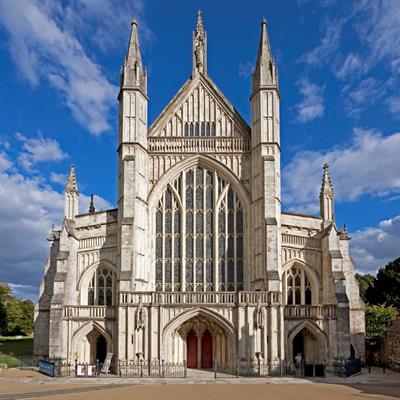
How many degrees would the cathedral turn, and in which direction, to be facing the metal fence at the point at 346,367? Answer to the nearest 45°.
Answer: approximately 45° to its left

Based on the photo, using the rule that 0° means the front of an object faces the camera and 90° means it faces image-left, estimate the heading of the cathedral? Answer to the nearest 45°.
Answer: approximately 0°
